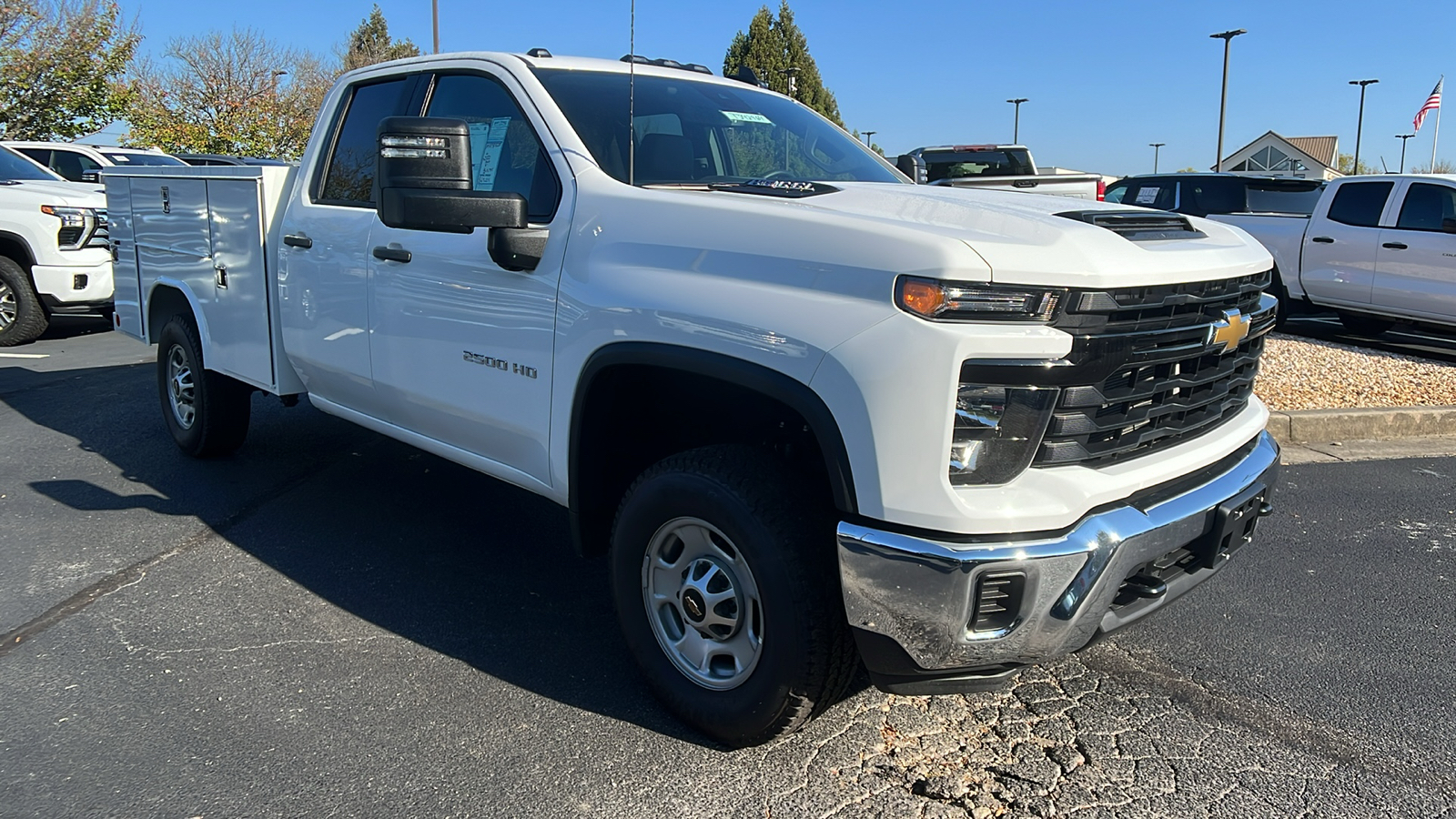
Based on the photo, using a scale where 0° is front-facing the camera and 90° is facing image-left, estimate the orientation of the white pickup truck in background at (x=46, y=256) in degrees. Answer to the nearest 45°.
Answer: approximately 315°

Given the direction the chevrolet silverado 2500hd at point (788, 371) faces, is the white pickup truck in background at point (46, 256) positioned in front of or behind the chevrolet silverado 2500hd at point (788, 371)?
behind

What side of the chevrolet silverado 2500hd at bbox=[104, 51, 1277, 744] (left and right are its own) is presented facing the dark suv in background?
left

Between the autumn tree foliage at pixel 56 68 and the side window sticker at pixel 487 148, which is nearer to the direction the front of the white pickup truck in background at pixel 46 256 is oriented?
the side window sticker

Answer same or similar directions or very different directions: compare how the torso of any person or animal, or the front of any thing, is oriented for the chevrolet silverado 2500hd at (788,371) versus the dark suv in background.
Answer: very different directions
